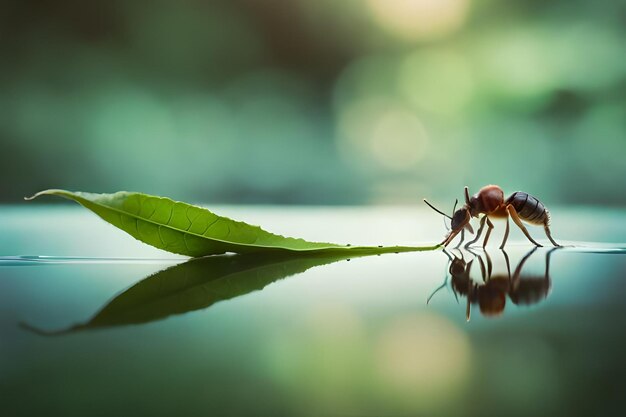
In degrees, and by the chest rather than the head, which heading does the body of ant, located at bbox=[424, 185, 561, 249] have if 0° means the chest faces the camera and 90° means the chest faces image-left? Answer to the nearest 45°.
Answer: approximately 90°

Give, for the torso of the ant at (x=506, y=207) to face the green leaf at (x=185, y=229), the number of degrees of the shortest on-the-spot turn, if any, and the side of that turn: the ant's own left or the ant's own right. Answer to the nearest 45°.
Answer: approximately 45° to the ant's own left
